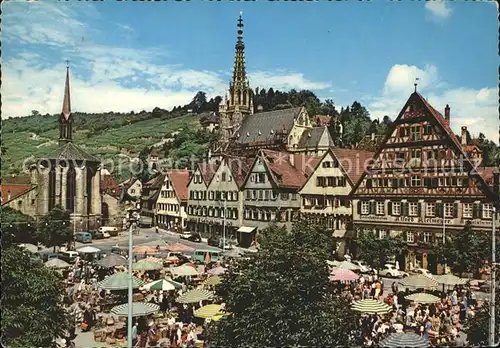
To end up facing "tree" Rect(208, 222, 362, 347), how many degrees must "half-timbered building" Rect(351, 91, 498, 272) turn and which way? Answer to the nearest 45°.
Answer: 0° — it already faces it

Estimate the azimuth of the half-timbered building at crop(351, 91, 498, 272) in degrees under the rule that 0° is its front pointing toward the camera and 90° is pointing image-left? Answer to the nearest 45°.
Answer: approximately 0°

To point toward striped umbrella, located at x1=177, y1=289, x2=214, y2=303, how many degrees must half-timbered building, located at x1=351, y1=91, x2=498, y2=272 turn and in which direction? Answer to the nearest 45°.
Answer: approximately 45° to its right

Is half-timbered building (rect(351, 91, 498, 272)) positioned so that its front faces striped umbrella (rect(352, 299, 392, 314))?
yes

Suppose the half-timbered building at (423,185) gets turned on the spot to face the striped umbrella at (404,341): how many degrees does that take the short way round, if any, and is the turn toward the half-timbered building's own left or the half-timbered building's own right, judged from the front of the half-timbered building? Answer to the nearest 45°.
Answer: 0° — it already faces it
